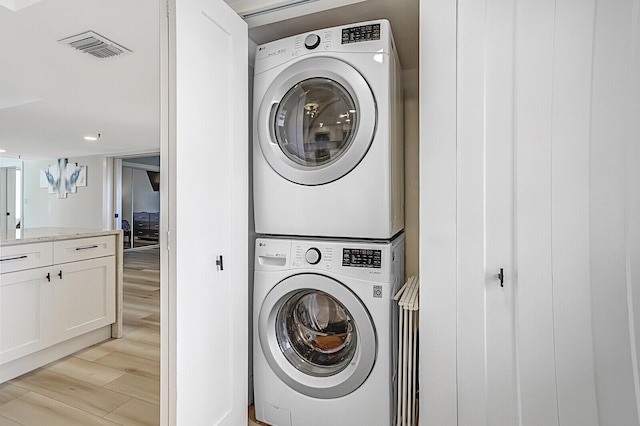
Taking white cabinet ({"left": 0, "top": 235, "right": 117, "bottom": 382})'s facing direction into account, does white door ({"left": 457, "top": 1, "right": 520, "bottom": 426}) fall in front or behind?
in front

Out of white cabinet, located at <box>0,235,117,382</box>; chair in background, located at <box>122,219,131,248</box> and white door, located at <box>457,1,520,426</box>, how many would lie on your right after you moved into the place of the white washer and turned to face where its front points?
2

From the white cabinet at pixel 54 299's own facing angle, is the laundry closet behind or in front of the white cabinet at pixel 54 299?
in front

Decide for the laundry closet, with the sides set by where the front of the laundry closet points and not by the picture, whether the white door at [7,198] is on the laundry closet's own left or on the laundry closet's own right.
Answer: on the laundry closet's own right

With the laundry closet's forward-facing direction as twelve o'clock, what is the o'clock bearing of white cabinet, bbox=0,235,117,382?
The white cabinet is roughly at 3 o'clock from the laundry closet.

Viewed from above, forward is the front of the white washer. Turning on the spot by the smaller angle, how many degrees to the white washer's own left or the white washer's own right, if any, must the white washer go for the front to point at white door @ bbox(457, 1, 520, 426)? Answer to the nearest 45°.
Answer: approximately 45° to the white washer's own left

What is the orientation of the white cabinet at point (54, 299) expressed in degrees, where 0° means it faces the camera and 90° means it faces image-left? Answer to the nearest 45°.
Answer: approximately 315°

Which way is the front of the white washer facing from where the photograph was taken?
facing the viewer

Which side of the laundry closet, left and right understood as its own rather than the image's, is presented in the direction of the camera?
front

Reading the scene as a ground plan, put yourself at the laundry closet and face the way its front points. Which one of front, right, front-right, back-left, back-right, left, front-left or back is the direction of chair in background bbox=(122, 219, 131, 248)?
right

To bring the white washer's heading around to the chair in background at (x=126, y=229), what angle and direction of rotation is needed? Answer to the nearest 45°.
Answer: approximately 90° to its right
